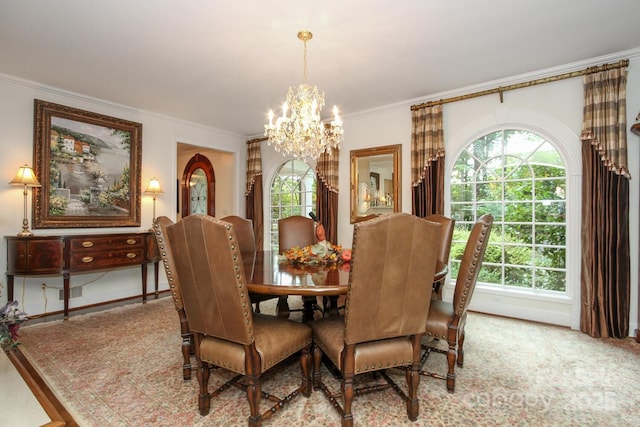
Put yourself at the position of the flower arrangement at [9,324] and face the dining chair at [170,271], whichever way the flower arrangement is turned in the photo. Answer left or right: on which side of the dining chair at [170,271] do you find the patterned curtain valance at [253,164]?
left

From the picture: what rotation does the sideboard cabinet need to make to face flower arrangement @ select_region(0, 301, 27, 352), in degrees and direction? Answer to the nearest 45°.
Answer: approximately 45° to its right

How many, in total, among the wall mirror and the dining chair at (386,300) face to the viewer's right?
0

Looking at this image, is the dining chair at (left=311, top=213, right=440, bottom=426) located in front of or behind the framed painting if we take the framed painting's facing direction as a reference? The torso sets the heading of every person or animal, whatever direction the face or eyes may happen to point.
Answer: in front

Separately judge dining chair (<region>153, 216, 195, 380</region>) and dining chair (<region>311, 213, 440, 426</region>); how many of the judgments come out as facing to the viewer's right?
1

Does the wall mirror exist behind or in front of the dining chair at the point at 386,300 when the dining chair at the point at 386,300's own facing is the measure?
in front

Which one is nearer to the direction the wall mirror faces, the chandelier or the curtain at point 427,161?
the chandelier

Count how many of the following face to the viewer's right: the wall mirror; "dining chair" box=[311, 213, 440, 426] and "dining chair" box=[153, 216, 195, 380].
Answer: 1

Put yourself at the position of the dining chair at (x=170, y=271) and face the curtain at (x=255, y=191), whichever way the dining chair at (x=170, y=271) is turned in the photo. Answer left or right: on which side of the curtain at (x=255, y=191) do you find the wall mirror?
right

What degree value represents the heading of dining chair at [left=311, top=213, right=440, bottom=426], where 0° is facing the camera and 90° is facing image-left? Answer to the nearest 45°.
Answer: approximately 135°

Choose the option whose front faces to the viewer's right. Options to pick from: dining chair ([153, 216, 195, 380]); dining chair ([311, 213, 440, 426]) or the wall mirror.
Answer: dining chair ([153, 216, 195, 380])

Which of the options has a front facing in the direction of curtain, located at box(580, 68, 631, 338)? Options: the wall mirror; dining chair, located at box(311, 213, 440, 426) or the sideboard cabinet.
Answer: the sideboard cabinet

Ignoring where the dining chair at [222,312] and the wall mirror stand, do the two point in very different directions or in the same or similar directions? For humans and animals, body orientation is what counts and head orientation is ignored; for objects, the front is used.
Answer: very different directions

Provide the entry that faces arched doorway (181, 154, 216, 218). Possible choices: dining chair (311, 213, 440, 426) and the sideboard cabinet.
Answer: the dining chair

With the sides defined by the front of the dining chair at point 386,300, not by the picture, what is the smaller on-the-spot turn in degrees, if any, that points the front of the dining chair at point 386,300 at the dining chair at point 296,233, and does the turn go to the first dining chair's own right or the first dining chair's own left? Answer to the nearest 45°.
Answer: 0° — it already faces it

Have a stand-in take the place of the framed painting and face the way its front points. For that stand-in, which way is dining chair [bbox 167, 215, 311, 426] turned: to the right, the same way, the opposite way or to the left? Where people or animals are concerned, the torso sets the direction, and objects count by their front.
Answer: to the left

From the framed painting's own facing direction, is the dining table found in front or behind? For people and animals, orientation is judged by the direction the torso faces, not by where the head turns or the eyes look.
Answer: in front

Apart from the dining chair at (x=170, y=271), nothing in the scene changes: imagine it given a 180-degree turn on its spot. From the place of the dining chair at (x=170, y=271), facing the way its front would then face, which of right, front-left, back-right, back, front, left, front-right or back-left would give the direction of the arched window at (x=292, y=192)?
back-right

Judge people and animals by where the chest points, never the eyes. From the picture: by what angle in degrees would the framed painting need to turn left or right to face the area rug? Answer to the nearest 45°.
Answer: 0° — it already faces it

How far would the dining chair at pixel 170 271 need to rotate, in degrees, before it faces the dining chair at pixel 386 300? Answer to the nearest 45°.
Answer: approximately 45° to its right
